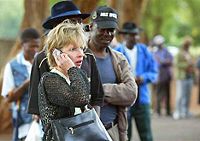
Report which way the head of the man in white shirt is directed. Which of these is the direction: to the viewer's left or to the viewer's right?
to the viewer's right

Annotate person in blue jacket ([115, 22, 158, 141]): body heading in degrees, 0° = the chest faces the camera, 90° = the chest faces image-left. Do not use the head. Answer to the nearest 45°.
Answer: approximately 45°

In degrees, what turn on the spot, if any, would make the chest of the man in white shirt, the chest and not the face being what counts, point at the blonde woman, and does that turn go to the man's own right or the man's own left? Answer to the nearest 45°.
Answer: approximately 45° to the man's own right

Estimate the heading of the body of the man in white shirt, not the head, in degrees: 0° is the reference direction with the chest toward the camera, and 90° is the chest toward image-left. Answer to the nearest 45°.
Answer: approximately 315°

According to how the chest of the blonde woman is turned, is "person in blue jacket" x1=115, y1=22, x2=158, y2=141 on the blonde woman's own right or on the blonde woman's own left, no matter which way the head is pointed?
on the blonde woman's own left
